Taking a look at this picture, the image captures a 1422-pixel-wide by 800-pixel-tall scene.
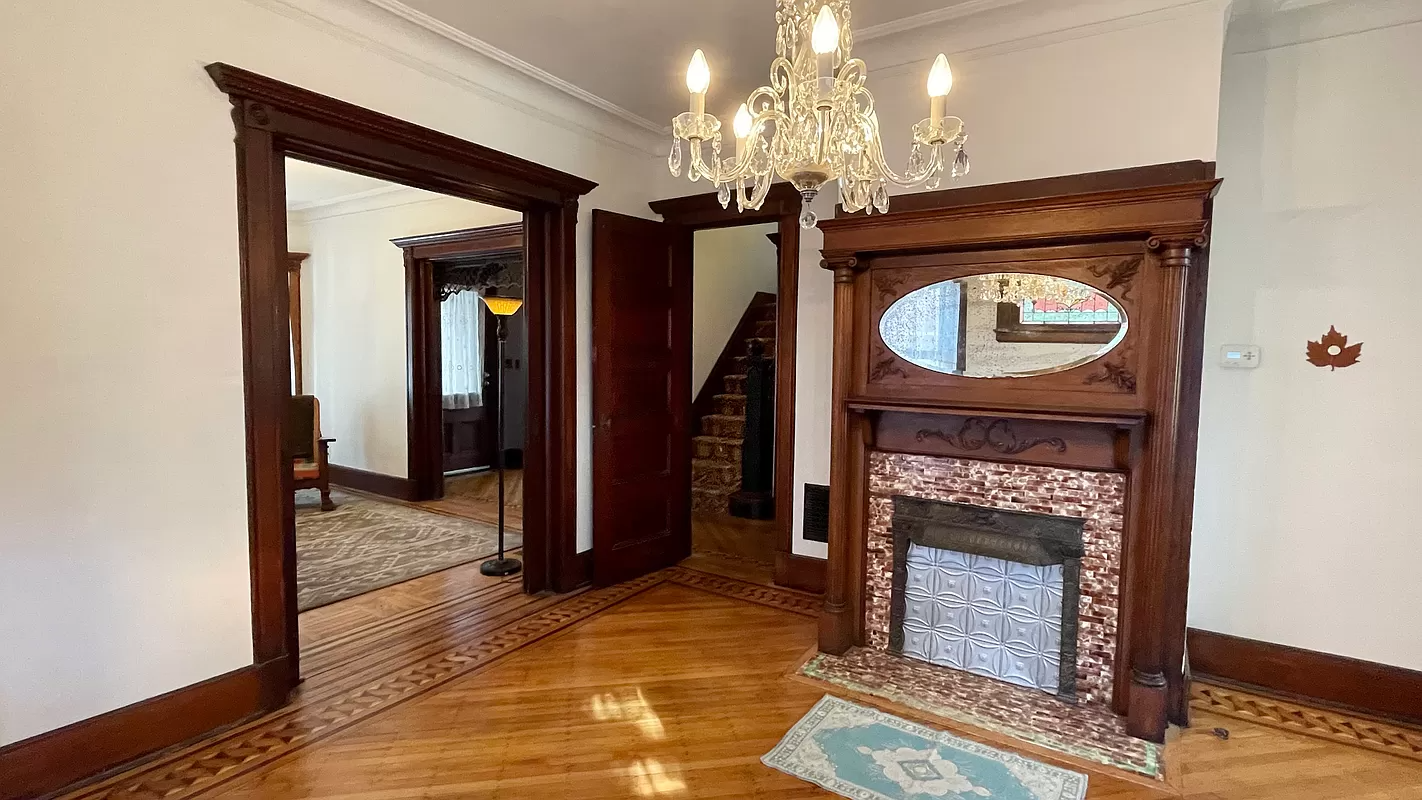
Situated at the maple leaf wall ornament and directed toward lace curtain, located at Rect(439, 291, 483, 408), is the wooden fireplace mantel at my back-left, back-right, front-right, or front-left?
front-left

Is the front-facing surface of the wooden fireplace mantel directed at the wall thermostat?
no

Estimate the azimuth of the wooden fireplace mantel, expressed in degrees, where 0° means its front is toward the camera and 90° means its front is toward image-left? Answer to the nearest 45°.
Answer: approximately 45°

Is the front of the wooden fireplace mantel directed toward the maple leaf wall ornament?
no

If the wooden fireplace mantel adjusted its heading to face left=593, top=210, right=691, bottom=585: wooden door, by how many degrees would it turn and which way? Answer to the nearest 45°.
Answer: approximately 45° to its right

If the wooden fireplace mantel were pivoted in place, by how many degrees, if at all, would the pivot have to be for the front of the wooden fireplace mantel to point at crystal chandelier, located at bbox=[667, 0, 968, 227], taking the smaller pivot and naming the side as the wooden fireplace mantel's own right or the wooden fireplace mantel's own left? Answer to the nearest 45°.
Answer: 0° — it already faces it

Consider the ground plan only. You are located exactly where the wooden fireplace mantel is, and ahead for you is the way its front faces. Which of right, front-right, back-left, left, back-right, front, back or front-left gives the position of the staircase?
right
